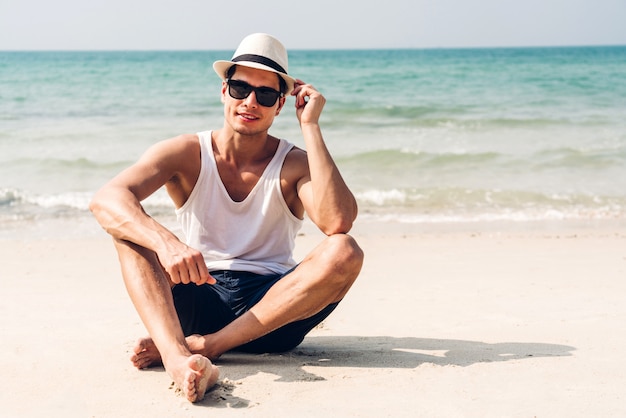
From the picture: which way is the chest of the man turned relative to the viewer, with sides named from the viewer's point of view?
facing the viewer
